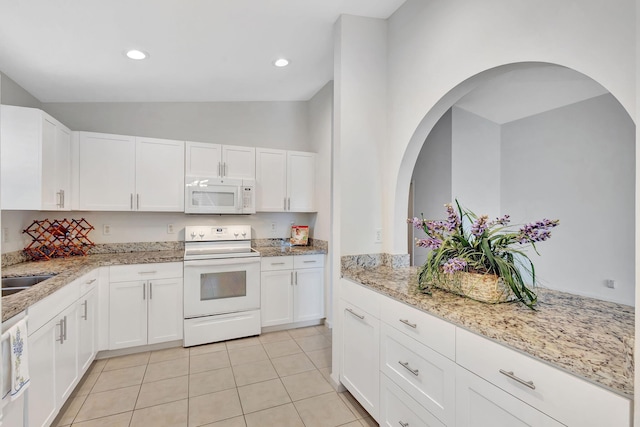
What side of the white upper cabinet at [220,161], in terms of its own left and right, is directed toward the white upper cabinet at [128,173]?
right

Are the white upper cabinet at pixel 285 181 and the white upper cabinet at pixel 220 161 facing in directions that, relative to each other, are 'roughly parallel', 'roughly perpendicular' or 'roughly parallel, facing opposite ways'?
roughly parallel

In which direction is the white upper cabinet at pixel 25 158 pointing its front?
to the viewer's right

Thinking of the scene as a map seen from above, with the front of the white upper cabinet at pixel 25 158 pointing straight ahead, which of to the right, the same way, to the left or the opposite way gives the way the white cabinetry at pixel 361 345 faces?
the opposite way

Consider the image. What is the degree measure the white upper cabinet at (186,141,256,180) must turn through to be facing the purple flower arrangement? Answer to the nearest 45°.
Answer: approximately 45° to its left

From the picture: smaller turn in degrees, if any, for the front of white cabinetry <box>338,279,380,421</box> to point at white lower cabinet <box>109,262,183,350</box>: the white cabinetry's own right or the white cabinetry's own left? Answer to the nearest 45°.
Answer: approximately 45° to the white cabinetry's own right

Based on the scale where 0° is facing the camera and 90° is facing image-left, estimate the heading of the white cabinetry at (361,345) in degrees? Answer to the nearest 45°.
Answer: approximately 45°

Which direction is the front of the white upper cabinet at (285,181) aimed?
toward the camera

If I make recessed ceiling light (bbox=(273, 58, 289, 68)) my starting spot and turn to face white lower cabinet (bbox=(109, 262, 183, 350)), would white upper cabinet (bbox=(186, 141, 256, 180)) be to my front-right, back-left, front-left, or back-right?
front-right

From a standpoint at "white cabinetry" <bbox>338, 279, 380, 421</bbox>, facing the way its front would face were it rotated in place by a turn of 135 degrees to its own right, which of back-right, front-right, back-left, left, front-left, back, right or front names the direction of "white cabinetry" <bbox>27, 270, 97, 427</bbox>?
left

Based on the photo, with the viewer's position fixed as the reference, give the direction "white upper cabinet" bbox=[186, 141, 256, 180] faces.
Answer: facing the viewer

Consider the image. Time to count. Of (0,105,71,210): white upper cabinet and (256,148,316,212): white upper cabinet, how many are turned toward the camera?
1

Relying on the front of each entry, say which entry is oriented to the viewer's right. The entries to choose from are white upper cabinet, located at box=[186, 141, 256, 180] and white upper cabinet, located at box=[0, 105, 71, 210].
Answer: white upper cabinet, located at box=[0, 105, 71, 210]
